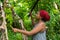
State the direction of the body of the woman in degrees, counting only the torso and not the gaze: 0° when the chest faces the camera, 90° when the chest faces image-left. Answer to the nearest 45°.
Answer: approximately 90°
